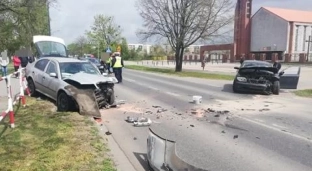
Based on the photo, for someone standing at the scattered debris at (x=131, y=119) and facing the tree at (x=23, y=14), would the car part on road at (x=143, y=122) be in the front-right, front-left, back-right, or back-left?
back-right

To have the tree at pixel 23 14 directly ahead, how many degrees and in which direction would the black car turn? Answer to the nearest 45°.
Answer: approximately 90° to its right

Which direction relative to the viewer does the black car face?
toward the camera

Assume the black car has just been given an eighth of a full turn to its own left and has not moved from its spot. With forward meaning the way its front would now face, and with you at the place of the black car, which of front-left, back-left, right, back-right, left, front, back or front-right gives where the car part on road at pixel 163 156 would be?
front-right

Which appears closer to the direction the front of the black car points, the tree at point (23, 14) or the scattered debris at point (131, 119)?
the scattered debris

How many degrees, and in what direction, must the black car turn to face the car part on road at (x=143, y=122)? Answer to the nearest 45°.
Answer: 0° — it already faces it
